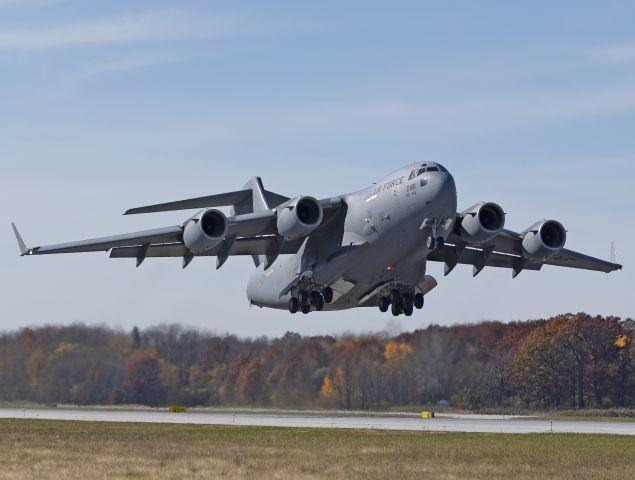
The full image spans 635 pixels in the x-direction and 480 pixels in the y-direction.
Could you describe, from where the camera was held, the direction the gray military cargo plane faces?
facing the viewer and to the right of the viewer
